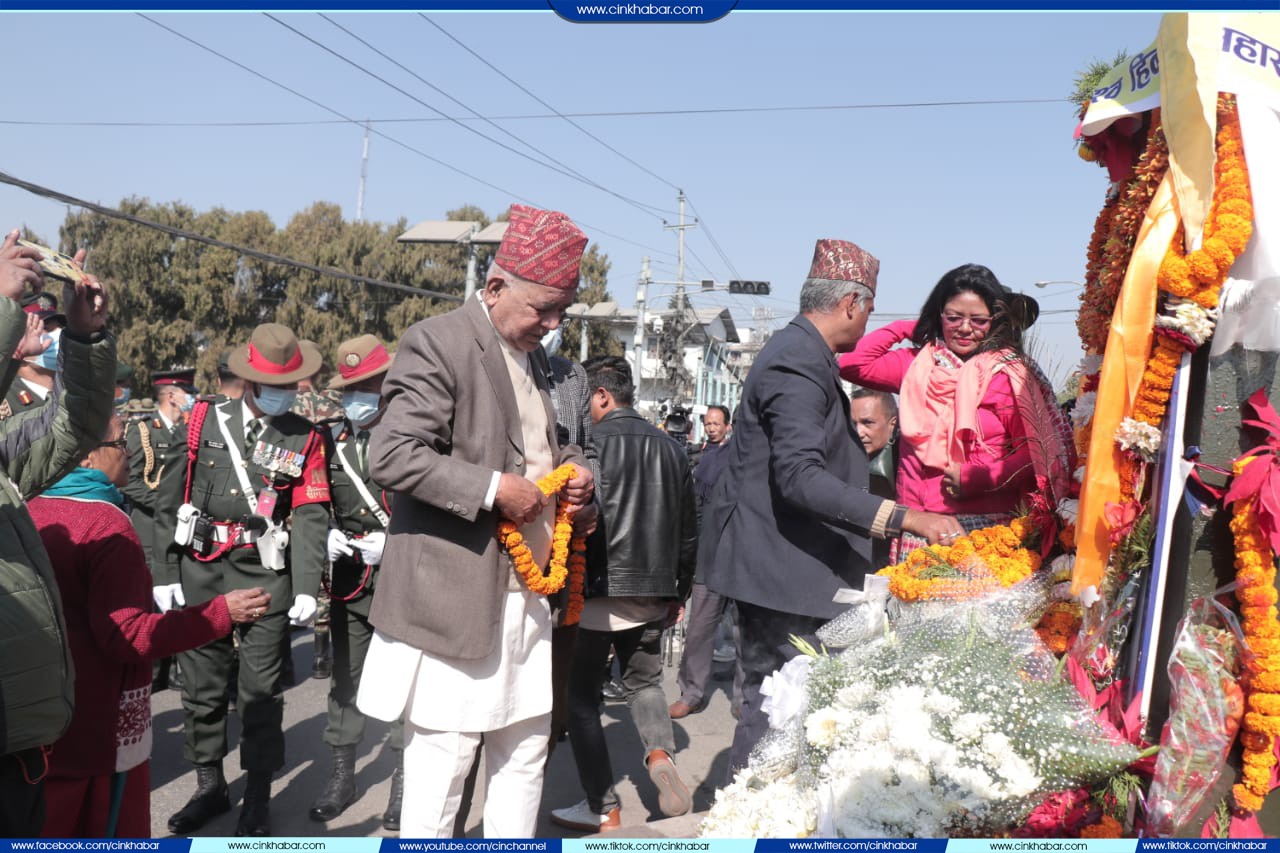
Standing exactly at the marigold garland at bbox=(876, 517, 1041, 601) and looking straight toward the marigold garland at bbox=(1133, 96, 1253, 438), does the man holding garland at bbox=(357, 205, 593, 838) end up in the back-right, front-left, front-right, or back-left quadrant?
back-right

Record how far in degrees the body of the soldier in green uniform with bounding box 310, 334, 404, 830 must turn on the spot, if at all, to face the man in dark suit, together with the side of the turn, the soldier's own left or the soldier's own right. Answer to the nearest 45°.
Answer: approximately 45° to the soldier's own left

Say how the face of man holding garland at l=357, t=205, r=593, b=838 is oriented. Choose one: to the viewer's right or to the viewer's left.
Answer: to the viewer's right

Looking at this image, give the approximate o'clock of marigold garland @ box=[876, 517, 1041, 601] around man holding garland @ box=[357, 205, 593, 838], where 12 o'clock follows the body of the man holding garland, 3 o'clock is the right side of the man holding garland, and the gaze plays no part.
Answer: The marigold garland is roughly at 11 o'clock from the man holding garland.

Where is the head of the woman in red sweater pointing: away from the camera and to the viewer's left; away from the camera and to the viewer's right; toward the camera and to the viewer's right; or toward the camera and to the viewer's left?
away from the camera and to the viewer's right

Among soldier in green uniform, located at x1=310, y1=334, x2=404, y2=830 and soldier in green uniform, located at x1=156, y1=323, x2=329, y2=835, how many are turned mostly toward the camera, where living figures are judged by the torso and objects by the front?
2

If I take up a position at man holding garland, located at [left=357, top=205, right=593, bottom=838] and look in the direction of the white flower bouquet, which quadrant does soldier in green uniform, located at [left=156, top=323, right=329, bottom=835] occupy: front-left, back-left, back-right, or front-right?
back-left

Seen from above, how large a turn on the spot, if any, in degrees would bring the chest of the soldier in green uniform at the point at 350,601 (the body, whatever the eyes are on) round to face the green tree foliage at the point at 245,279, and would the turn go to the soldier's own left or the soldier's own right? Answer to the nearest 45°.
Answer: approximately 180°

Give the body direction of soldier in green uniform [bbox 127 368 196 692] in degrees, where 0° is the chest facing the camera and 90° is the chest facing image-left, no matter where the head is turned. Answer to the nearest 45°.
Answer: approximately 315°

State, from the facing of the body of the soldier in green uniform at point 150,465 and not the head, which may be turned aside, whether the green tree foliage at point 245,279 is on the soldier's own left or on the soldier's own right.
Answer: on the soldier's own left
